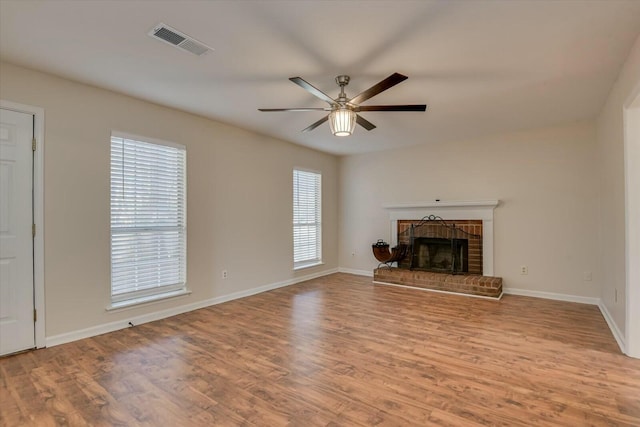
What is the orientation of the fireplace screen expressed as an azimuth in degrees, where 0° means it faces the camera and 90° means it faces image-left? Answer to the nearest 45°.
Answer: approximately 0°

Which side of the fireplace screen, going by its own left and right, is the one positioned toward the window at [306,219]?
right

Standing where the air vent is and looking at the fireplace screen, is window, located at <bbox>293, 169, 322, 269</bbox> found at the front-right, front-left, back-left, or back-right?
front-left

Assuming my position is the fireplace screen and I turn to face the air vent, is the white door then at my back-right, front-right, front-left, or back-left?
front-right

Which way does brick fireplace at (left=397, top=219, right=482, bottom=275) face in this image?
toward the camera

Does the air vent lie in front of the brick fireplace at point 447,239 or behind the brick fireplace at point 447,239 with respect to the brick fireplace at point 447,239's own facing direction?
in front

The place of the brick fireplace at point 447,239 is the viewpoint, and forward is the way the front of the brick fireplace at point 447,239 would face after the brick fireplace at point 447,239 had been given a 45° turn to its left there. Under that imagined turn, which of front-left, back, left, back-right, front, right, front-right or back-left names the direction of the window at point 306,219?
back-right

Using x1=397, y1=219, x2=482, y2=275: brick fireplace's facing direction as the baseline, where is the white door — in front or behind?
in front

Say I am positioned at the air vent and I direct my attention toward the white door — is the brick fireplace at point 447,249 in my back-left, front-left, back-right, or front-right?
back-right
